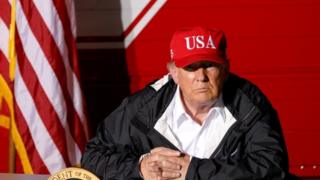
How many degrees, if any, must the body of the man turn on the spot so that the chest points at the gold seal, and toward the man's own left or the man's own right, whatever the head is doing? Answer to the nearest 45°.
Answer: approximately 45° to the man's own right

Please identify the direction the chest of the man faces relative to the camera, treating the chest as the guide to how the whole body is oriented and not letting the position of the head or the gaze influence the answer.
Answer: toward the camera
